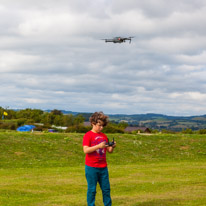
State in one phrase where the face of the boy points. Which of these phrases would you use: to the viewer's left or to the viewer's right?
to the viewer's right

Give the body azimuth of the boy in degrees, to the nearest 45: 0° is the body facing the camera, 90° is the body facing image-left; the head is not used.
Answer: approximately 315°
